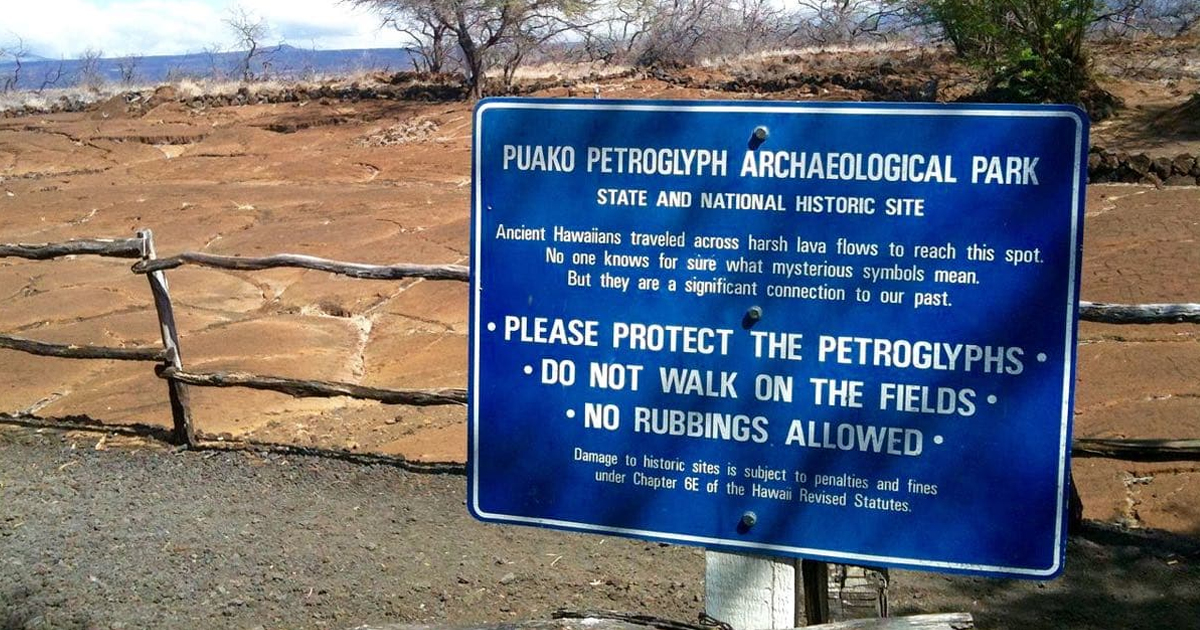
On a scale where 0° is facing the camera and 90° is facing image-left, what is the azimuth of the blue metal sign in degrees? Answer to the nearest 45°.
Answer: approximately 0°

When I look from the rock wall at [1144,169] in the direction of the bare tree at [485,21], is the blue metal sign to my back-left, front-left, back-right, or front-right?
back-left

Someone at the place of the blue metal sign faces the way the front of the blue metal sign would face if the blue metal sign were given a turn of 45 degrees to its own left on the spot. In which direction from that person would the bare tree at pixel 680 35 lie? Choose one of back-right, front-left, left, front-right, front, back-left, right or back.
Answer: back-left

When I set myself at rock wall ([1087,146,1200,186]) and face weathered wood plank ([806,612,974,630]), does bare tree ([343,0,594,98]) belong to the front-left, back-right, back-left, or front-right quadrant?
back-right

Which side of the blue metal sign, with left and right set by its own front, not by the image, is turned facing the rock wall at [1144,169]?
back

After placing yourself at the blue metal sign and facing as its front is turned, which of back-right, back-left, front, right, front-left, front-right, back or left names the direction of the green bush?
back

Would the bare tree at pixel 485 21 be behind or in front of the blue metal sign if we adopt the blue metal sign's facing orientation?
behind
